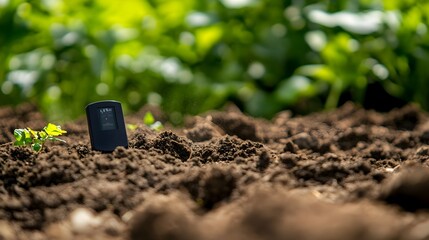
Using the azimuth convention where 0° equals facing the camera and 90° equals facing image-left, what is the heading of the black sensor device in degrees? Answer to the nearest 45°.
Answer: approximately 0°

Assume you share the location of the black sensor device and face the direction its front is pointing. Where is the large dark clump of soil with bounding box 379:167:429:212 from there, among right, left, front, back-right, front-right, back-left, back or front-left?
front-left

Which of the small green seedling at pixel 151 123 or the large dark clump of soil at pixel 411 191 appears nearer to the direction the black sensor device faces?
the large dark clump of soil

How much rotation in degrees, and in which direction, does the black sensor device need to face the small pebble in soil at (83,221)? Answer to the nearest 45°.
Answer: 0° — it already faces it

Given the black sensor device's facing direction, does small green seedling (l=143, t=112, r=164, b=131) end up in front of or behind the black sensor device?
behind

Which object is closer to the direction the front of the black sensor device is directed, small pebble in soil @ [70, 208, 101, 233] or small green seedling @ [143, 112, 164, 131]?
the small pebble in soil

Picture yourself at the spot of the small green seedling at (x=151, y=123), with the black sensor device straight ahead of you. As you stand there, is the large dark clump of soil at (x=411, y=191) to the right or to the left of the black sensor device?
left
